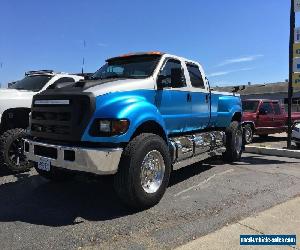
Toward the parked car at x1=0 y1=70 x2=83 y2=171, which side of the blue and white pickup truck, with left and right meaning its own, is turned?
right

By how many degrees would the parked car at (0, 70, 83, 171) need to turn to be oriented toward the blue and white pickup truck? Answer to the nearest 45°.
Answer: approximately 90° to its left

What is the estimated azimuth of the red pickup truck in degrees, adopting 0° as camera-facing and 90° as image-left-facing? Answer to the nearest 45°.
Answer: approximately 45°

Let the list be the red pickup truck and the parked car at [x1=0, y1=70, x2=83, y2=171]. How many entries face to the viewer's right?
0

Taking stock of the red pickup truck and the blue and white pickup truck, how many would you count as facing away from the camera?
0

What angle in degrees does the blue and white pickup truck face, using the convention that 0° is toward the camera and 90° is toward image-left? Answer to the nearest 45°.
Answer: approximately 45°

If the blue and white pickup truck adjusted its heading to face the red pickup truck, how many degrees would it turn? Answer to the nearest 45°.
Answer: approximately 180°

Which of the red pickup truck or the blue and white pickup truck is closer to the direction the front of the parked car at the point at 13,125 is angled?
the blue and white pickup truck

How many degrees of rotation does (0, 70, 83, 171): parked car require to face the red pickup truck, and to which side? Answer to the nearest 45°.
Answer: approximately 180°

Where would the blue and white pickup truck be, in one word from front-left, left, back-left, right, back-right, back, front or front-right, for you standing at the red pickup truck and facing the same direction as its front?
front-left

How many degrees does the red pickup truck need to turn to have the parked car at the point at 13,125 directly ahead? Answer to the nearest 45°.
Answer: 0° — it already faces it
